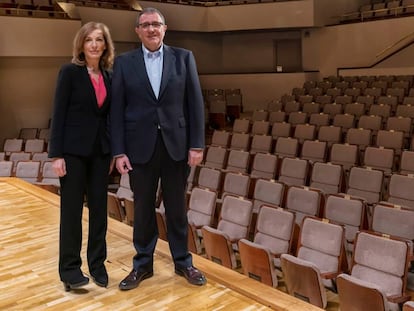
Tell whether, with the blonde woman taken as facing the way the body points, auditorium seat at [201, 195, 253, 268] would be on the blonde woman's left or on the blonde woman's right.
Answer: on the blonde woman's left

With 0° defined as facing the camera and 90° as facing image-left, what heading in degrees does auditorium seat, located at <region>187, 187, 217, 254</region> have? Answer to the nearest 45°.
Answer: approximately 45°

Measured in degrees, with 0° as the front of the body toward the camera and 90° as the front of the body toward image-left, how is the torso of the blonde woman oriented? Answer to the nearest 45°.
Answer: approximately 315°

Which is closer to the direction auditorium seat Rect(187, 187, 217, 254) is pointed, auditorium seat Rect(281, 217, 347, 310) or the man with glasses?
the man with glasses

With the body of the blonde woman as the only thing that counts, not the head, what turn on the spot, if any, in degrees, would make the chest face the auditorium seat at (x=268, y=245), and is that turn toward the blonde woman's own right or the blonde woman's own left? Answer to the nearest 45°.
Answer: approximately 90° to the blonde woman's own left

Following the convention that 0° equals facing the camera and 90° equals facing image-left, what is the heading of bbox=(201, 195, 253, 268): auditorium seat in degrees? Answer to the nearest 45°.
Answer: approximately 45°

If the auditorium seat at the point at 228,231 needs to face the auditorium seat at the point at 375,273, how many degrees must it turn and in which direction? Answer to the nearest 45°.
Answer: approximately 90° to its left

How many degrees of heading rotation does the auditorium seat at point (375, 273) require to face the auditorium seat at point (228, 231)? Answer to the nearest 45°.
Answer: approximately 90° to its right
